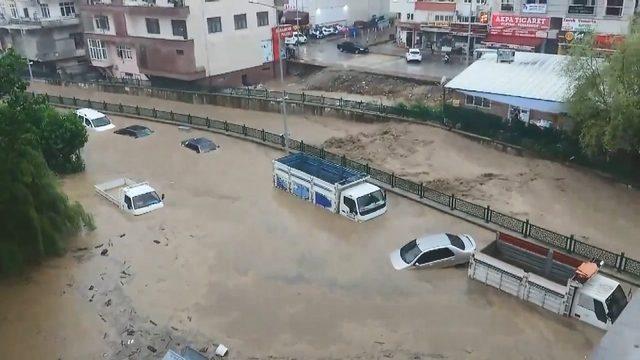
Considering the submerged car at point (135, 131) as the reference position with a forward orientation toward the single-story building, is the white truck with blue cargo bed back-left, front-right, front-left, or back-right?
front-right

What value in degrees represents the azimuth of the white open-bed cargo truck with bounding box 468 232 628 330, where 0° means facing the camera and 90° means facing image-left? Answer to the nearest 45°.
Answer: approximately 315°

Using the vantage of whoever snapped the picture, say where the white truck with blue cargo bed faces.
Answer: facing the viewer and to the right of the viewer

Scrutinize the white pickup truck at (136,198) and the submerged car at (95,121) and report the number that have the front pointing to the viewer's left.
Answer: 0

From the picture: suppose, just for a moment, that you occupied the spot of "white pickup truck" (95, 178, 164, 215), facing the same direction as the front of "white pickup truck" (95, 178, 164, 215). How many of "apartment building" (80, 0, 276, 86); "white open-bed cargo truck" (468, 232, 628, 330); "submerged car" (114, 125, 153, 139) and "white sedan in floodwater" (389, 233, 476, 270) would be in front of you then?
2

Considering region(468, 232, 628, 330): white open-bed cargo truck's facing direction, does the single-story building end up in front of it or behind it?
behind

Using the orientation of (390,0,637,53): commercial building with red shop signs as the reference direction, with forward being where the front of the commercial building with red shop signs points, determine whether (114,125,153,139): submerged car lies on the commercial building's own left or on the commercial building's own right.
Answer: on the commercial building's own right

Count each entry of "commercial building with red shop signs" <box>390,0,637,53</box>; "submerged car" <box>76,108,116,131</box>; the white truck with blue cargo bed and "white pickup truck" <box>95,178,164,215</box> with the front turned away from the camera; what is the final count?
0

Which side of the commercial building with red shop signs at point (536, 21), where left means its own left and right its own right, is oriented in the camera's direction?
front

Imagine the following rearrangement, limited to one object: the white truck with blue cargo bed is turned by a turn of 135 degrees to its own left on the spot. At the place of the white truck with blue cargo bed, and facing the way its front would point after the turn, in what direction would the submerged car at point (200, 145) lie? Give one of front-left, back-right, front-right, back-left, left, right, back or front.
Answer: front-left

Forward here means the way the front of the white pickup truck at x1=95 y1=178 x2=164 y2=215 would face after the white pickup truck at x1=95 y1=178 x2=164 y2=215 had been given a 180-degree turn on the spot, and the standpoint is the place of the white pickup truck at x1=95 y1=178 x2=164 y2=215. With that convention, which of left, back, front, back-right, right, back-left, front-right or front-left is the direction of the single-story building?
back-right

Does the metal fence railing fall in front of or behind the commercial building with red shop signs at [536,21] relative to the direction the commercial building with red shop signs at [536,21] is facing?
in front

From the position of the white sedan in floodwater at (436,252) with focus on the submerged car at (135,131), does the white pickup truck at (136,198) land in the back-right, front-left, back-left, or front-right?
front-left

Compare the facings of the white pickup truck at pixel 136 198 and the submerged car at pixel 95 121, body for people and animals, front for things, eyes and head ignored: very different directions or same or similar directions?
same or similar directions
